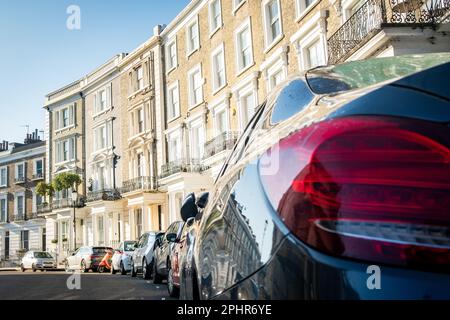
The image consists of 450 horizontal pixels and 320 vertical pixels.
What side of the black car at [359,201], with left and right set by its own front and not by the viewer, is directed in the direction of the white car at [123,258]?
front

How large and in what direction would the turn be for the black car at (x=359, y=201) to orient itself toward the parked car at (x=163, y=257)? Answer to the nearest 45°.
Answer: approximately 45° to its right

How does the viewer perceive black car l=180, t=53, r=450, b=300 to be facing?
facing away from the viewer and to the left of the viewer

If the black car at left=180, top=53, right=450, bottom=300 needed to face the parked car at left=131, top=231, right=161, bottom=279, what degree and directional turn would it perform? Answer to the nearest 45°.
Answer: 0° — it already faces it

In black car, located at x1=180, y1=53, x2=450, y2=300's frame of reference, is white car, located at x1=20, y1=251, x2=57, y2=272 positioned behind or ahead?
ahead

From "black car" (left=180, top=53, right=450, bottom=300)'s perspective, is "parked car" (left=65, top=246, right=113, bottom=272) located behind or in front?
in front
